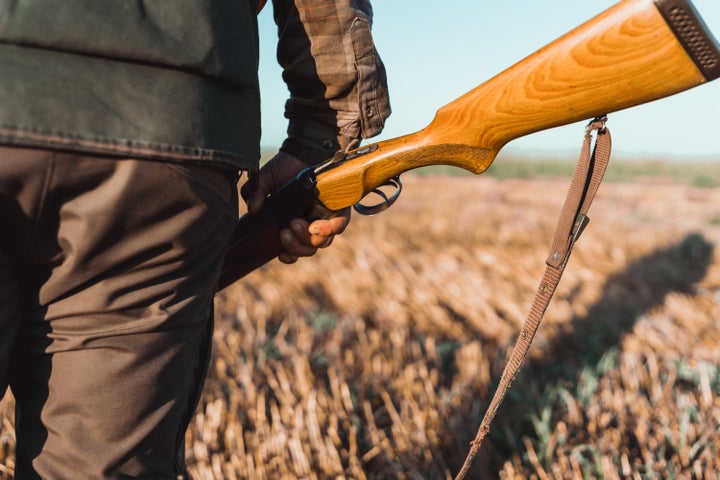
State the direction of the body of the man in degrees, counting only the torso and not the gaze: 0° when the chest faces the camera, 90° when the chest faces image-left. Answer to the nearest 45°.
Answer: approximately 180°
